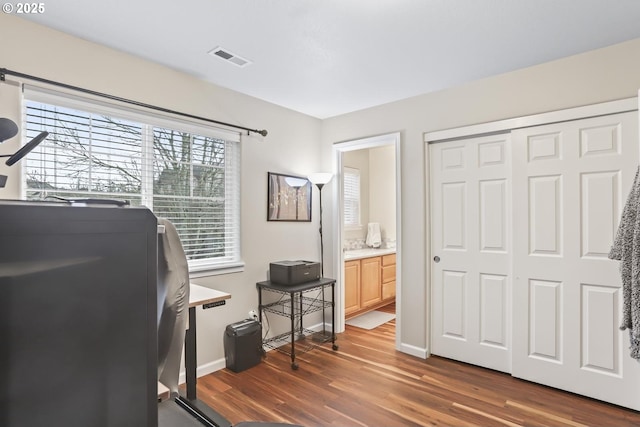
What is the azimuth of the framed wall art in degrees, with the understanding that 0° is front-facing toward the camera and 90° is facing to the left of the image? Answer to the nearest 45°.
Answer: approximately 315°

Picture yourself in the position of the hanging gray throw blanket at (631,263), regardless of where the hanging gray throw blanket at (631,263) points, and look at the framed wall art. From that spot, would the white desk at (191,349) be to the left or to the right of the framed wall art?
left

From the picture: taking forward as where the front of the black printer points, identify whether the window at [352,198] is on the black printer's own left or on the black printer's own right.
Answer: on the black printer's own left

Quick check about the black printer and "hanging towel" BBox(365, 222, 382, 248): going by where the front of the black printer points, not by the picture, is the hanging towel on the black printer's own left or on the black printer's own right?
on the black printer's own left

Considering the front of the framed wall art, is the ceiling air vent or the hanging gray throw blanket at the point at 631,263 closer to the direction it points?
the hanging gray throw blanket

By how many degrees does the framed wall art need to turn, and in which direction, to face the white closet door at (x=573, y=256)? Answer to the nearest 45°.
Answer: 0° — it already faces it

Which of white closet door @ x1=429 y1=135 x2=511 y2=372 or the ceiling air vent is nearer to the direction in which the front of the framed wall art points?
the white closet door
